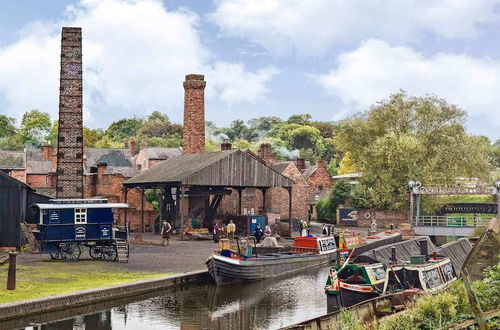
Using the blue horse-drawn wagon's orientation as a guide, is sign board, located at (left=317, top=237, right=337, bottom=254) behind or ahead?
ahead

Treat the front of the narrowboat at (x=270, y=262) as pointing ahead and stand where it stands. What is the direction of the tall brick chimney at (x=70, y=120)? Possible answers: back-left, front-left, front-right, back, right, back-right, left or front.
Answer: right

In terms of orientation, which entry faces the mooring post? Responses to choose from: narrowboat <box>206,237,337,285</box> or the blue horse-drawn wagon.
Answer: the narrowboat

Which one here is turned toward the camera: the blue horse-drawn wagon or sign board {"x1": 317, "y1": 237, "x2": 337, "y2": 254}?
the sign board

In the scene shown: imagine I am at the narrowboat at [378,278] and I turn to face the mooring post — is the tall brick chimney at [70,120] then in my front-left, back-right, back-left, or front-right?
front-right

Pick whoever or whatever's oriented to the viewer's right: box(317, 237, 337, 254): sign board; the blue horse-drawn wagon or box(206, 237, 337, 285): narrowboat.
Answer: the blue horse-drawn wagon

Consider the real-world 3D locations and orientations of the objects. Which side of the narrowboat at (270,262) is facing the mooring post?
front

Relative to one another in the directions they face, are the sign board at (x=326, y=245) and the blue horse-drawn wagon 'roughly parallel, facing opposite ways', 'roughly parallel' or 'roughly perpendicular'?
roughly perpendicular

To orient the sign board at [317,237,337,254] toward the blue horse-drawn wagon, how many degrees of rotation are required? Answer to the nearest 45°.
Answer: approximately 45° to its right

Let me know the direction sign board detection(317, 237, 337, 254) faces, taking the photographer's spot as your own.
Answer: facing the viewer

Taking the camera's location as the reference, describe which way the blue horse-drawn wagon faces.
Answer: facing to the right of the viewer

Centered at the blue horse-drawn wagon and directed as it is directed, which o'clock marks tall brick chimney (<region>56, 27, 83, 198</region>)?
The tall brick chimney is roughly at 9 o'clock from the blue horse-drawn wagon.

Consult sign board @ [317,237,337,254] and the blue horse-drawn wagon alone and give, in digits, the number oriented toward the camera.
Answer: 1

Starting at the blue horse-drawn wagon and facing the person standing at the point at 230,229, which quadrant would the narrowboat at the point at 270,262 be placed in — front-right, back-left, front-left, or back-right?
front-right

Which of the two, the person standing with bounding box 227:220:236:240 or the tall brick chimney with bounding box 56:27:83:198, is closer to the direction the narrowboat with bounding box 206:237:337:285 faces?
the tall brick chimney

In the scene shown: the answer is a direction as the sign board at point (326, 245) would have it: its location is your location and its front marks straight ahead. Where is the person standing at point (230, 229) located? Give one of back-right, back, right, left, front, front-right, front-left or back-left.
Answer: back-right

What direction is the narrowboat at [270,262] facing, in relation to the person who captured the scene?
facing the viewer and to the left of the viewer

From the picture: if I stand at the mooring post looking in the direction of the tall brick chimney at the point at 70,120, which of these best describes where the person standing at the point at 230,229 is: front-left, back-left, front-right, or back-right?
front-right

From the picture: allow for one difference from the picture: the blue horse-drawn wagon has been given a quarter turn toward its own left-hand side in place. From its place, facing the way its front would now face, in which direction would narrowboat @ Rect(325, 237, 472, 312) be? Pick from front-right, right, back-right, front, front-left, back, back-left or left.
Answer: back-right
